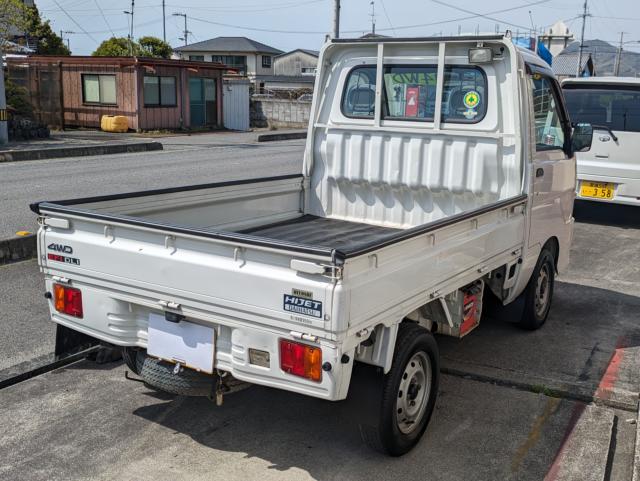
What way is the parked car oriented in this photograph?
away from the camera

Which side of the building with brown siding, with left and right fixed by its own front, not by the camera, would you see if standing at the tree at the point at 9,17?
right

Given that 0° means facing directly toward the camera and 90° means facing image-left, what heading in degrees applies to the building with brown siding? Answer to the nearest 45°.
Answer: approximately 315°

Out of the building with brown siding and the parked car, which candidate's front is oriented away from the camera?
the parked car

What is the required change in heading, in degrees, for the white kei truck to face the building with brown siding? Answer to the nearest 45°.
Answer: approximately 45° to its left

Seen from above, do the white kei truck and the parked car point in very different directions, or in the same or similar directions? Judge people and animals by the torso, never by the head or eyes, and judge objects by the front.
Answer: same or similar directions

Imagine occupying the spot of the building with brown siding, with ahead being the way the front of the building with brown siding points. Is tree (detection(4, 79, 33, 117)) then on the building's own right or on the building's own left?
on the building's own right

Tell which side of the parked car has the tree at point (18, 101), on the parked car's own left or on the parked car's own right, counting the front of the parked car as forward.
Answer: on the parked car's own left

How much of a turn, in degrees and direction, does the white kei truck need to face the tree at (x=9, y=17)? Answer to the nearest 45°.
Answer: approximately 90° to its left

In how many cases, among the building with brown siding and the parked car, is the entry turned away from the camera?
1
